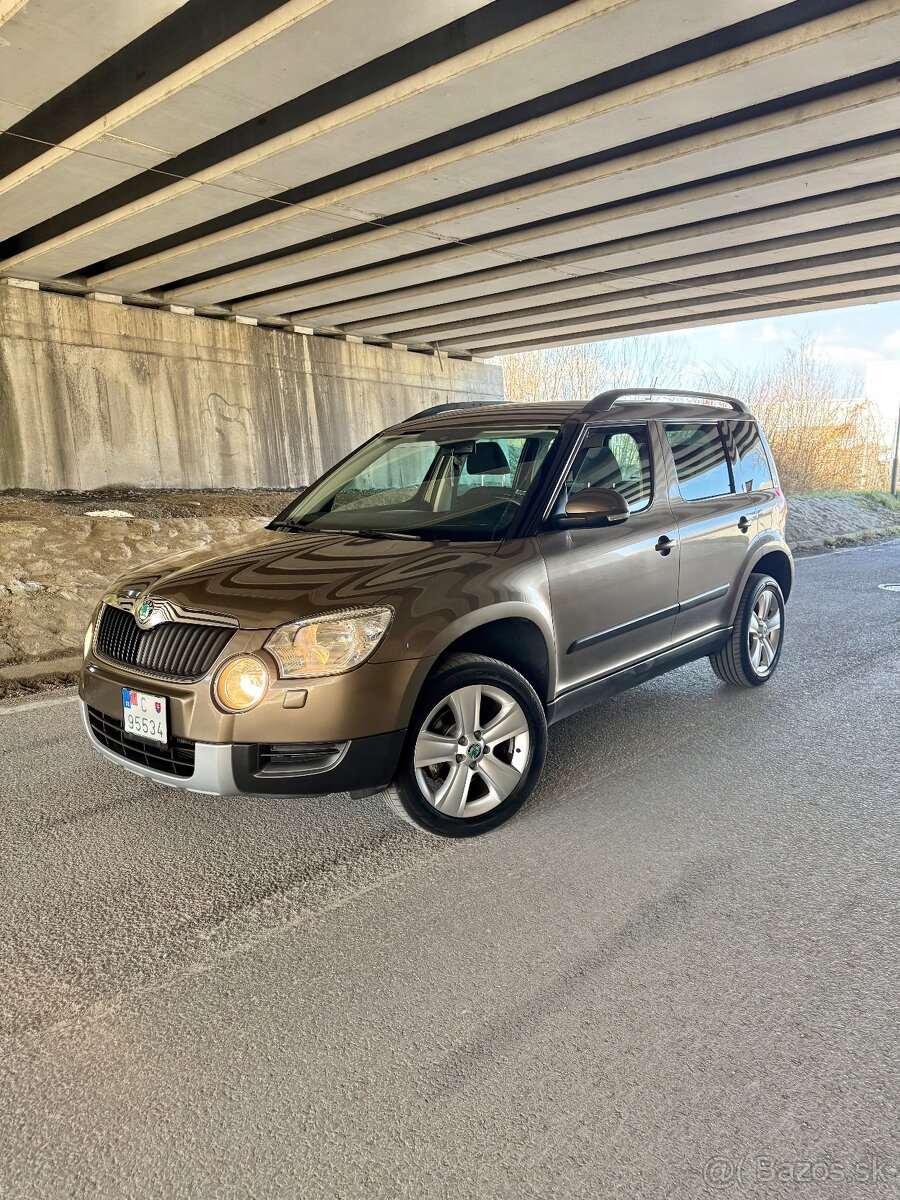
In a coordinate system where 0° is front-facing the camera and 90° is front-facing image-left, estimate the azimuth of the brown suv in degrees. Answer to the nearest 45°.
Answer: approximately 45°
